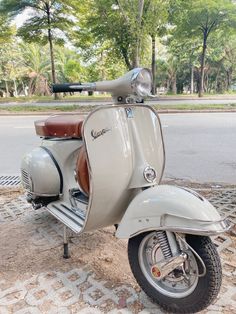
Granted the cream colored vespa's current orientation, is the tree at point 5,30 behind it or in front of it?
behind

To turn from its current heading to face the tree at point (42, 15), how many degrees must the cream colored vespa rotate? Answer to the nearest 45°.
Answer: approximately 135° to its left

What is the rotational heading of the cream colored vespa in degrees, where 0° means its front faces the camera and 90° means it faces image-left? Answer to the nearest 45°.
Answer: approximately 315°

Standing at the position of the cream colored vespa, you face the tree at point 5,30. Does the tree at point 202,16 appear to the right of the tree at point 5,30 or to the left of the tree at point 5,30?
right

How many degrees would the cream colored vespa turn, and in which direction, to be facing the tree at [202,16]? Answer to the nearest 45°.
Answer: approximately 135° to its left
